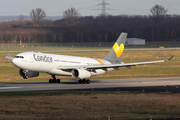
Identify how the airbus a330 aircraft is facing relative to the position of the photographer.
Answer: facing the viewer and to the left of the viewer
